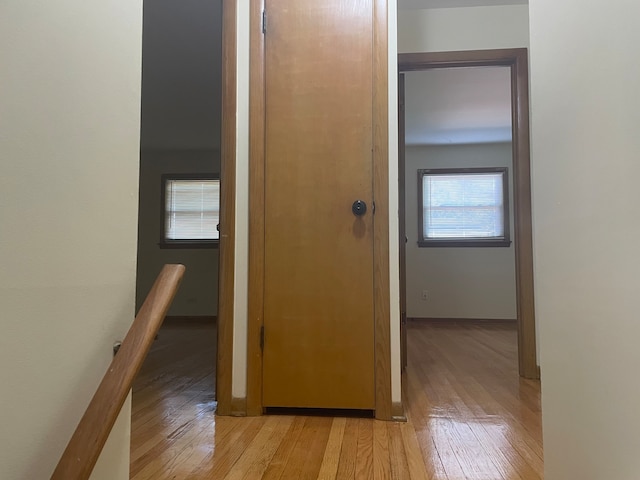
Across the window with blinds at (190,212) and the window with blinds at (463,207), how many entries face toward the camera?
2

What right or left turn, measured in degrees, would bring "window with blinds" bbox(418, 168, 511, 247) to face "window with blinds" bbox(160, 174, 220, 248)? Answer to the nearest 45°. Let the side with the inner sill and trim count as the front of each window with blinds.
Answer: approximately 90° to its right

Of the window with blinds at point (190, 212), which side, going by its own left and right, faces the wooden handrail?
front

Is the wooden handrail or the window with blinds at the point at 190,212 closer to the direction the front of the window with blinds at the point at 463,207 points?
the wooden handrail

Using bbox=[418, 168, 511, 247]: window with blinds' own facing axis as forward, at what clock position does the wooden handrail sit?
The wooden handrail is roughly at 12 o'clock from the window with blinds.

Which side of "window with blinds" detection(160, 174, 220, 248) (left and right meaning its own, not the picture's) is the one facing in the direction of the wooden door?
front

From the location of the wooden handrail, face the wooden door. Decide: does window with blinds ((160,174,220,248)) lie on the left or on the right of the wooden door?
left

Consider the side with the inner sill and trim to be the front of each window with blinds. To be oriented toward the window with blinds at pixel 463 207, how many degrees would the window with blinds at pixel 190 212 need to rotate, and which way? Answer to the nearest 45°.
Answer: approximately 90° to its left

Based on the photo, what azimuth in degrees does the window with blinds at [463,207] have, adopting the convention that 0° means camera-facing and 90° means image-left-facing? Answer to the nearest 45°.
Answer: approximately 0°
